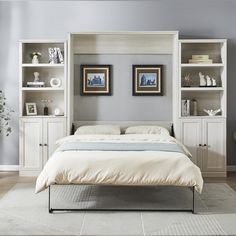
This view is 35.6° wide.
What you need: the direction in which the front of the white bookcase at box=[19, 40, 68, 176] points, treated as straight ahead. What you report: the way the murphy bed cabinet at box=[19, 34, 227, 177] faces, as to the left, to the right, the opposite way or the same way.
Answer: the same way

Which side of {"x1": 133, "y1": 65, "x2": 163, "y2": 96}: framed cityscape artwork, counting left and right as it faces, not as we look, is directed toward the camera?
front

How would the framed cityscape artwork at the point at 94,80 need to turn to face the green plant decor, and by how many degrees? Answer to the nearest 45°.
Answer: approximately 90° to its right

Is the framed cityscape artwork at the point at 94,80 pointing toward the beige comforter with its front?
yes

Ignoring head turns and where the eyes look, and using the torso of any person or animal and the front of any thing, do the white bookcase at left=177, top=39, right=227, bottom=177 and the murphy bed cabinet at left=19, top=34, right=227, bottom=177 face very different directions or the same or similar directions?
same or similar directions

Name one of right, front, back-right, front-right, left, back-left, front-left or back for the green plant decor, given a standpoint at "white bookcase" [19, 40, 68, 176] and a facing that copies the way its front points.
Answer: back-right

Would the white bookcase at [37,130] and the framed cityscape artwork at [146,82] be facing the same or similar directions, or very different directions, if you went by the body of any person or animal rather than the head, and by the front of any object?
same or similar directions

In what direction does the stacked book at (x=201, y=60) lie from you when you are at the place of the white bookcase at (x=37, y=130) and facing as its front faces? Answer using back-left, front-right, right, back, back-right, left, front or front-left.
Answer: left

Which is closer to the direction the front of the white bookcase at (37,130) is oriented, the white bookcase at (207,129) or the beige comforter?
the beige comforter

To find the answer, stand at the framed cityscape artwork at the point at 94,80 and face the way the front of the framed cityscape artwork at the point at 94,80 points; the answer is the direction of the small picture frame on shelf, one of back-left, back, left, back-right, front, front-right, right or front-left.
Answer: right

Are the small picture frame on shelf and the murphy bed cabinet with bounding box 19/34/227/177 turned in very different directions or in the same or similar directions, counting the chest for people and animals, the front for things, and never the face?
same or similar directions

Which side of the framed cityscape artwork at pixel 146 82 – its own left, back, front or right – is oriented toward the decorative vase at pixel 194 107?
left

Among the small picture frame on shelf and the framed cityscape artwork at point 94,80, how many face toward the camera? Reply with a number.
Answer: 2

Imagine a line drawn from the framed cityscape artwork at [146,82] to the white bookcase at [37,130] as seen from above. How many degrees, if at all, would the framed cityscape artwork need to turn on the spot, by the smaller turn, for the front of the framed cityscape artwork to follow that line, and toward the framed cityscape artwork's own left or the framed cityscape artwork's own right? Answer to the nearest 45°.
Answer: approximately 90° to the framed cityscape artwork's own right

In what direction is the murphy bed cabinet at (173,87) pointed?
toward the camera

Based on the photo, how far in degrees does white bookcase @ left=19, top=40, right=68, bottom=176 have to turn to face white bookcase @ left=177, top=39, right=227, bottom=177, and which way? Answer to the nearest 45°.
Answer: approximately 90° to its left

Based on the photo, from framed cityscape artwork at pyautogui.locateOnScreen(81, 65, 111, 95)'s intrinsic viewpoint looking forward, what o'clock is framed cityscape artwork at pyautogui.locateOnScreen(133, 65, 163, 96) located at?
framed cityscape artwork at pyautogui.locateOnScreen(133, 65, 163, 96) is roughly at 9 o'clock from framed cityscape artwork at pyautogui.locateOnScreen(81, 65, 111, 95).

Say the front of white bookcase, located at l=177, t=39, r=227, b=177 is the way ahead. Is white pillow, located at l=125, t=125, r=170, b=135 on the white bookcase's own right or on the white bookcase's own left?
on the white bookcase's own right

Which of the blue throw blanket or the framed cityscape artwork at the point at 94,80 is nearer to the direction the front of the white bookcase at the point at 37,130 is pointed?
the blue throw blanket
